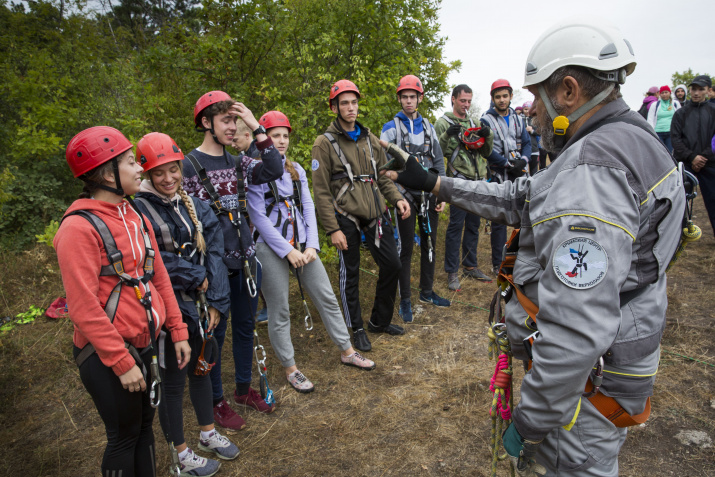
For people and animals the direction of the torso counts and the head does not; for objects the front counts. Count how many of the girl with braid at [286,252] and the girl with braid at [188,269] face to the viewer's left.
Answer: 0

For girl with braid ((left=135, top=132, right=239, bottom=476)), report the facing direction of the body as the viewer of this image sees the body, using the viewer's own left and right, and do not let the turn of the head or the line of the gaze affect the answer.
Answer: facing the viewer and to the right of the viewer

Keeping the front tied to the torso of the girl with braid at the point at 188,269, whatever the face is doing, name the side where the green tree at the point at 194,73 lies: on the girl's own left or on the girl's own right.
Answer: on the girl's own left

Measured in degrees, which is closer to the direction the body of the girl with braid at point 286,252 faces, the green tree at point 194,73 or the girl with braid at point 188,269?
the girl with braid

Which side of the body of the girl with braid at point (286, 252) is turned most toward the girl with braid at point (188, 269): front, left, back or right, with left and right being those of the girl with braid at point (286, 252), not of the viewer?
right

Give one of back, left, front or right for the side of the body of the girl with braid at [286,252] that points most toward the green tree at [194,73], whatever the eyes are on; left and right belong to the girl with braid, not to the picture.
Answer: back

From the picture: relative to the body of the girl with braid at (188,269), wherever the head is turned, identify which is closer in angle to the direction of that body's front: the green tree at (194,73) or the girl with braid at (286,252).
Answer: the girl with braid

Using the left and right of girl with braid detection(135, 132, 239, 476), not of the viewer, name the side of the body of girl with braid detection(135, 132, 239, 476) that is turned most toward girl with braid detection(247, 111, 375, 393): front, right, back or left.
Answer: left
